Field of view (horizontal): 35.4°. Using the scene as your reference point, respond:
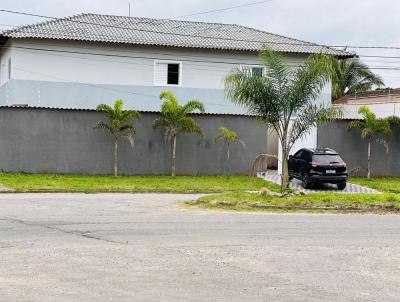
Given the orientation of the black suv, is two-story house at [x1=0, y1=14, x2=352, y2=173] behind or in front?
in front

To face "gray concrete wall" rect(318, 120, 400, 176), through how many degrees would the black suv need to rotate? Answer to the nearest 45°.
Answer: approximately 45° to its right

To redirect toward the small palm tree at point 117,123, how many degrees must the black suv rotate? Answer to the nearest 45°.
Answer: approximately 45° to its left

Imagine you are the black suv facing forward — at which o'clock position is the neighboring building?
The neighboring building is roughly at 2 o'clock from the black suv.

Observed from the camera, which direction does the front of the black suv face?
facing away from the viewer and to the left of the viewer

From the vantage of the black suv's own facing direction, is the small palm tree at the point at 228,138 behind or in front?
in front

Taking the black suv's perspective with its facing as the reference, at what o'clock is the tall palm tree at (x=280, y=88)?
The tall palm tree is roughly at 8 o'clock from the black suv.

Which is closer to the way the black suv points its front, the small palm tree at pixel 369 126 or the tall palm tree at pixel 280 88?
the small palm tree

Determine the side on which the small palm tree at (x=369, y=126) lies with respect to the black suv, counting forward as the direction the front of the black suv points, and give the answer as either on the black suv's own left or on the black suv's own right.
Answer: on the black suv's own right

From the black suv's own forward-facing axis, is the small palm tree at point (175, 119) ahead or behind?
ahead

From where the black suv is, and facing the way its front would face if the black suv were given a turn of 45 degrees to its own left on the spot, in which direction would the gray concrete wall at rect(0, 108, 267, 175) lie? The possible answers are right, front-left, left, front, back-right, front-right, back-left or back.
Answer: front

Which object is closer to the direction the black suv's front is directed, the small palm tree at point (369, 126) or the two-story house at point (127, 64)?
the two-story house
